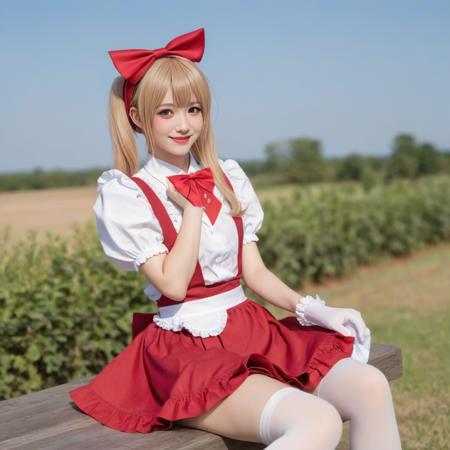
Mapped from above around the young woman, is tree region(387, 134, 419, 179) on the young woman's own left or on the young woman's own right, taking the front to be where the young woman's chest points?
on the young woman's own left

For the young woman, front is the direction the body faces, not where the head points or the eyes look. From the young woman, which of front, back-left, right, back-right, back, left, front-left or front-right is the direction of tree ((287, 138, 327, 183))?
back-left

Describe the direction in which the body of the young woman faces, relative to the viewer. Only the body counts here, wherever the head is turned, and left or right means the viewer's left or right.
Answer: facing the viewer and to the right of the viewer

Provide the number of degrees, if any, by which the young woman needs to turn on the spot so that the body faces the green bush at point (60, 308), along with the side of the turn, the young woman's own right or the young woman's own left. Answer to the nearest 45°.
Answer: approximately 180°
